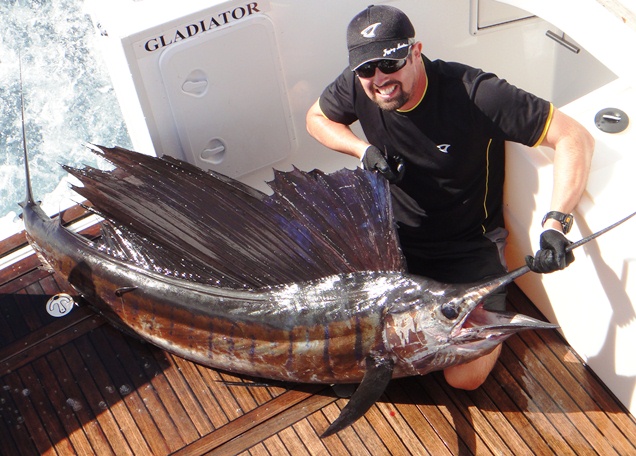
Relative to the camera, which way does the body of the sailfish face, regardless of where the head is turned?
to the viewer's right
